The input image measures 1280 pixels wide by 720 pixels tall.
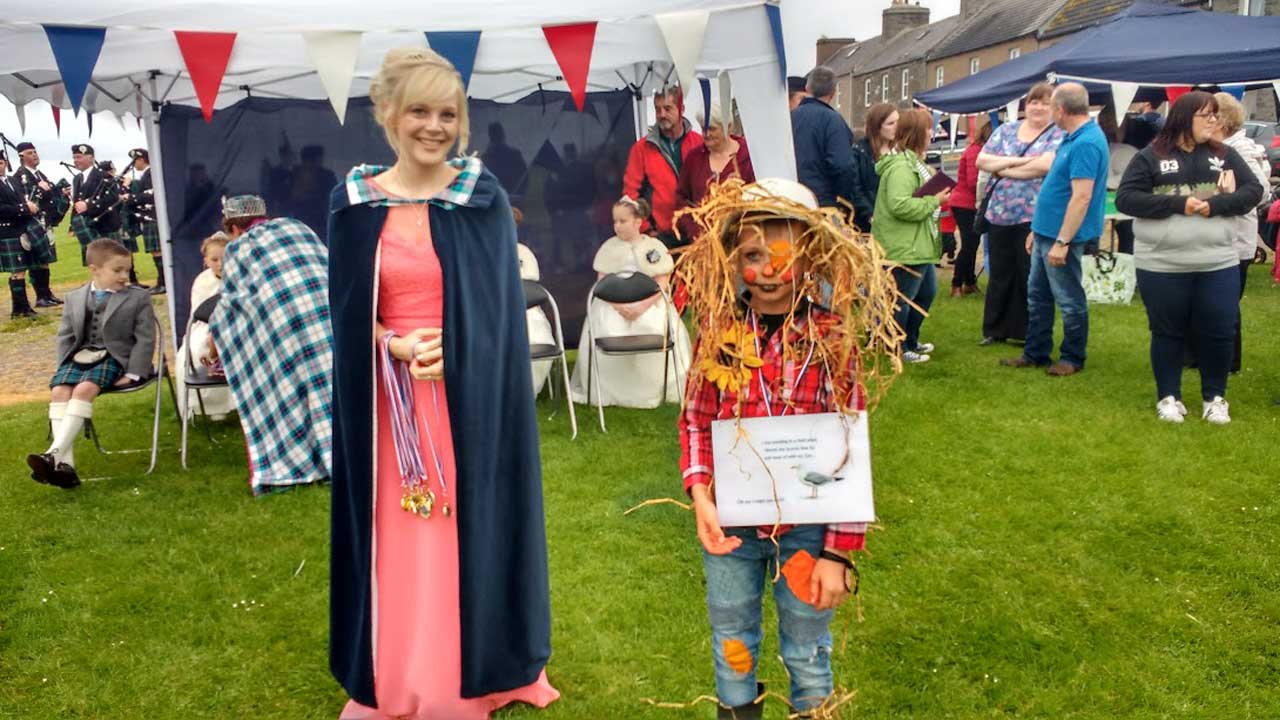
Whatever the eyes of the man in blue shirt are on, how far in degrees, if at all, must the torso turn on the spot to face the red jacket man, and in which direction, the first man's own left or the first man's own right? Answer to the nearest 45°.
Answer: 0° — they already face them

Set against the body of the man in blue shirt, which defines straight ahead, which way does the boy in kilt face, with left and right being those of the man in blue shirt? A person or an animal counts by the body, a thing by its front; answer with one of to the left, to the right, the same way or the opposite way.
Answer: to the left

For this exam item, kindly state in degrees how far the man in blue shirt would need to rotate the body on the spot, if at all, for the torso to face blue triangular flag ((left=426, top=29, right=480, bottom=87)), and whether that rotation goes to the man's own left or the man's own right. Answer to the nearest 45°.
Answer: approximately 45° to the man's own left

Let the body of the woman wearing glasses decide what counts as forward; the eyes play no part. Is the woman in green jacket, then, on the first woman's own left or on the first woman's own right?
on the first woman's own right

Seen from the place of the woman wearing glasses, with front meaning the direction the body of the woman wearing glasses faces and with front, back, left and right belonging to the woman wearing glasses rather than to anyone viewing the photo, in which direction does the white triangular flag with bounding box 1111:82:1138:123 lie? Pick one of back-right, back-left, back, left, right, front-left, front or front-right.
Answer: back

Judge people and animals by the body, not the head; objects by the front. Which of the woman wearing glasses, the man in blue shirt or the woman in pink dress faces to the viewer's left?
the man in blue shirt

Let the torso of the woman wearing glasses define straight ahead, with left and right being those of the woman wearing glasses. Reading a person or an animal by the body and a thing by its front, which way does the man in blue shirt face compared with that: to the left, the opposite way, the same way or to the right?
to the right
